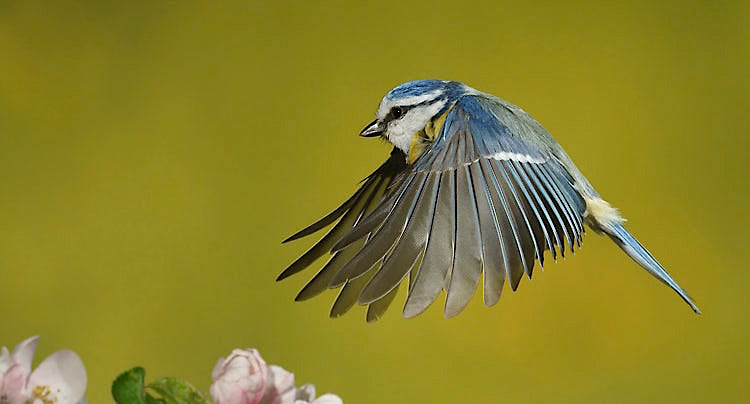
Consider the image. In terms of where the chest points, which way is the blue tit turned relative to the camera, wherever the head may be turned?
to the viewer's left
